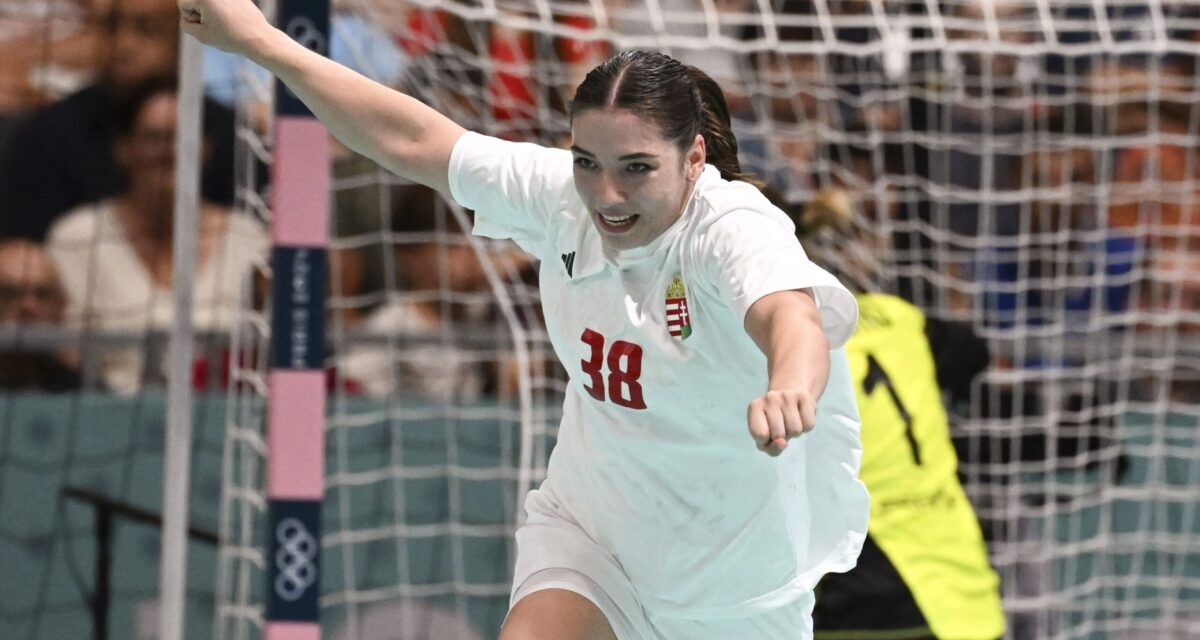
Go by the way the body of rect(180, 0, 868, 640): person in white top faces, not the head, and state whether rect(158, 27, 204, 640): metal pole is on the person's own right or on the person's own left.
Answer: on the person's own right

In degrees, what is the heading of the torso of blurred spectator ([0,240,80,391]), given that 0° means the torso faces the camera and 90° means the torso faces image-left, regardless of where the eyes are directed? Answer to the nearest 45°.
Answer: approximately 0°

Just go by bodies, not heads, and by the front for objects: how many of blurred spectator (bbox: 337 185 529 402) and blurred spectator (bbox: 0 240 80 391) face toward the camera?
2

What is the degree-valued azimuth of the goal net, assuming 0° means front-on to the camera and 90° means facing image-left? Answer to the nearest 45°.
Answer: approximately 0°

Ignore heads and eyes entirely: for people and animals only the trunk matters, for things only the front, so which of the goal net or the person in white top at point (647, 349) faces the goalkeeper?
the goal net

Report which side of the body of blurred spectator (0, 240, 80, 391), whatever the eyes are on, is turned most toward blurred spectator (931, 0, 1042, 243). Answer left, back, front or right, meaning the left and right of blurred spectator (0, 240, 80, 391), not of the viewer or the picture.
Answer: left

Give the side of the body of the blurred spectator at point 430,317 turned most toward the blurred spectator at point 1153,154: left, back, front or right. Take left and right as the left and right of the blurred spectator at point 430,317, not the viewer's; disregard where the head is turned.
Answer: left
